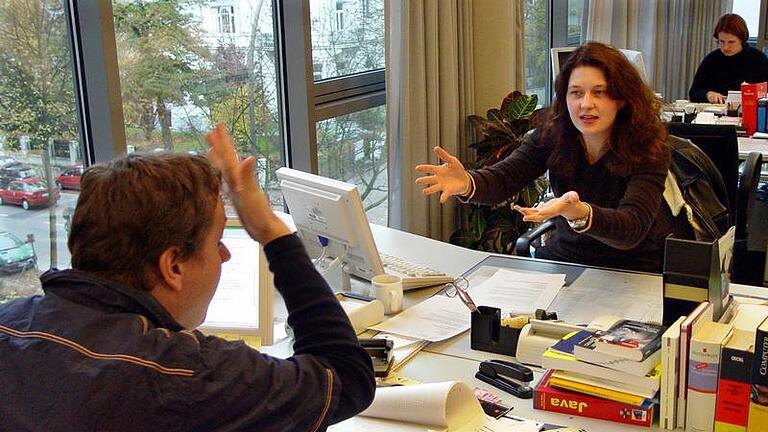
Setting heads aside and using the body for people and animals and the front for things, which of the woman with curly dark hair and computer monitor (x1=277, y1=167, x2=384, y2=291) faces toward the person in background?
the computer monitor

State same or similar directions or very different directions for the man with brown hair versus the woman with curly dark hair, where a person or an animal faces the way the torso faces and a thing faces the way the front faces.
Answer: very different directions

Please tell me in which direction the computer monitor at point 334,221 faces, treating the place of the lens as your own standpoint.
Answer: facing away from the viewer and to the right of the viewer

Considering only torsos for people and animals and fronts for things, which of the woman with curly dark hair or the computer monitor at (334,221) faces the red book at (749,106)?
the computer monitor

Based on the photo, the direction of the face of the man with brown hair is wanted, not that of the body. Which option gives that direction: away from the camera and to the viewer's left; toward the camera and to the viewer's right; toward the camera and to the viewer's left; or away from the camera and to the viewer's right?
away from the camera and to the viewer's right

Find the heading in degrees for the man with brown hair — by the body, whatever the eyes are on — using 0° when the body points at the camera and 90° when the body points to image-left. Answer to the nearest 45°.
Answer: approximately 225°

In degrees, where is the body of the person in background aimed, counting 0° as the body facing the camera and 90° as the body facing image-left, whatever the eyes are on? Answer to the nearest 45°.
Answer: approximately 45°

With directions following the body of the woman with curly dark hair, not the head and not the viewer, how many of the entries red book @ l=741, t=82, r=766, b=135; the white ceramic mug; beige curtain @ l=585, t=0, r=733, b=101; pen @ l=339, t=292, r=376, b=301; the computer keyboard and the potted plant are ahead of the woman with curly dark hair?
3

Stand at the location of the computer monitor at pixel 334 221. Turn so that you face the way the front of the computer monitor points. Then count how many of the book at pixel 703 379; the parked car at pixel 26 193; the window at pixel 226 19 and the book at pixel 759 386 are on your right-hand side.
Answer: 2

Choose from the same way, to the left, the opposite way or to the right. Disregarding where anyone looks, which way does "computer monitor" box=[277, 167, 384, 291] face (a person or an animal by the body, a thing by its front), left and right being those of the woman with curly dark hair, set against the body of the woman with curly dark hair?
the opposite way
